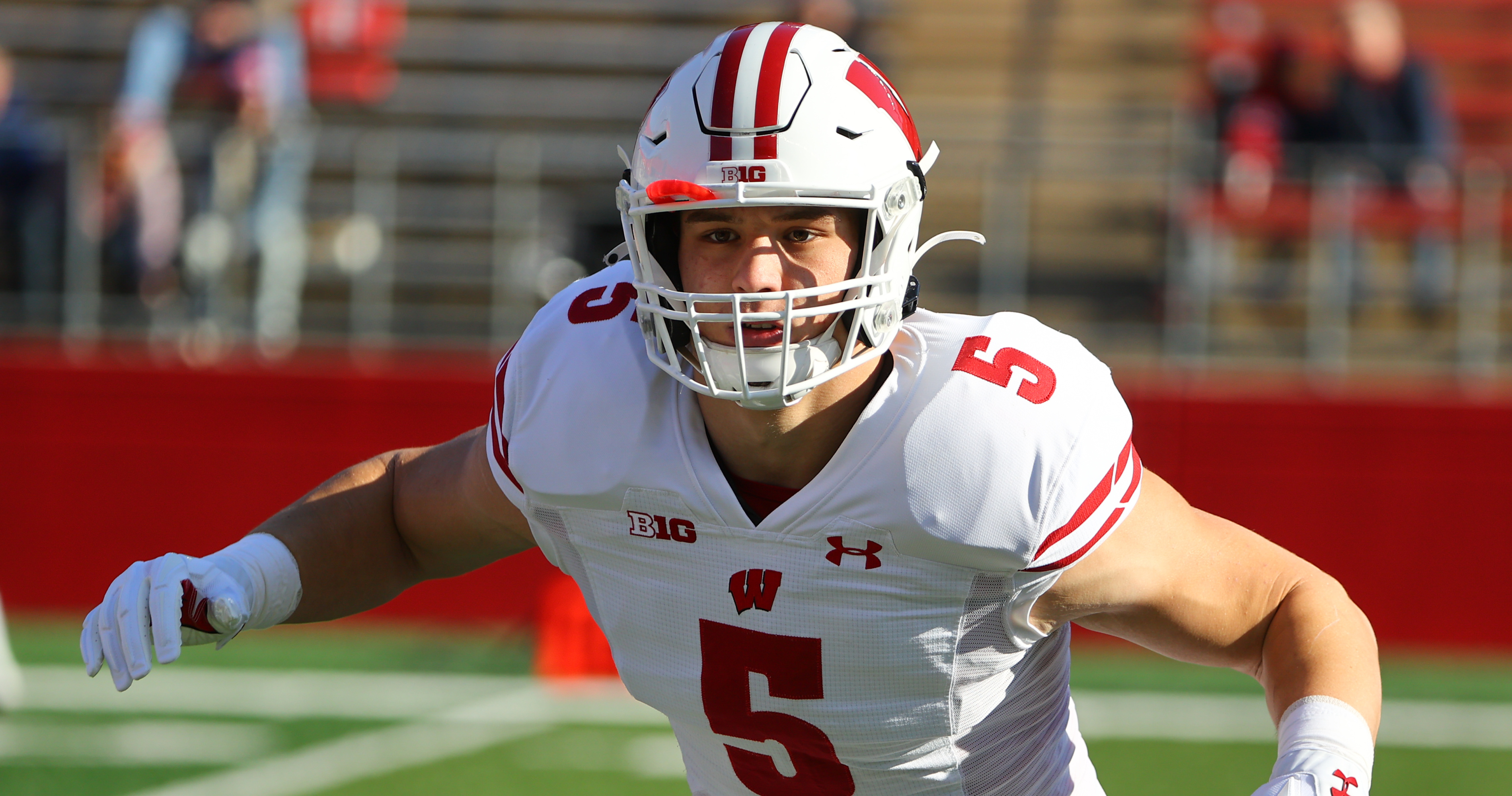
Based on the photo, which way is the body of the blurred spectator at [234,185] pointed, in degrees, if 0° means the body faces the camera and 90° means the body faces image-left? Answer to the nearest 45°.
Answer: approximately 0°

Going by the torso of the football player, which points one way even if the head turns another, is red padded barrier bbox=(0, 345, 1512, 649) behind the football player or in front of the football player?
behind

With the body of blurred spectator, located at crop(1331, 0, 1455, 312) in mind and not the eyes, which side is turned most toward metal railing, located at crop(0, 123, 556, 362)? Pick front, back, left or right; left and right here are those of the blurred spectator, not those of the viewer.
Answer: right

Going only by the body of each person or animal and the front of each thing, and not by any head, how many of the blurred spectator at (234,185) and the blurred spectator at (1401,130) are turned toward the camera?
2

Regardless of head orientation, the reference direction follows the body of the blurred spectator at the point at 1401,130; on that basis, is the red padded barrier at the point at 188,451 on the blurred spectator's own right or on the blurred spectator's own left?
on the blurred spectator's own right

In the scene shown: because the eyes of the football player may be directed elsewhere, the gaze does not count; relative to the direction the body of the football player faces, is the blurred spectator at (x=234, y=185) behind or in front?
behind
